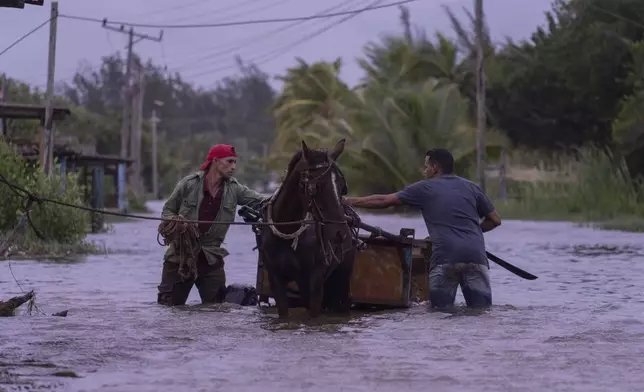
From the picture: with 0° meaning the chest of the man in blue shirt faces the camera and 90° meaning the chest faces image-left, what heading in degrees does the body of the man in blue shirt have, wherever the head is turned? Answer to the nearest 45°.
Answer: approximately 180°

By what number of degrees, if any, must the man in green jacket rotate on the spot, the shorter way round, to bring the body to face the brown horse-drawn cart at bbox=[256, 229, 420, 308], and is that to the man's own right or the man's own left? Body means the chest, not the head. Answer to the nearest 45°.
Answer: approximately 45° to the man's own left

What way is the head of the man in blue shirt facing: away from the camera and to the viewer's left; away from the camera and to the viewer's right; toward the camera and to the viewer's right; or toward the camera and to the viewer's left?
away from the camera and to the viewer's left

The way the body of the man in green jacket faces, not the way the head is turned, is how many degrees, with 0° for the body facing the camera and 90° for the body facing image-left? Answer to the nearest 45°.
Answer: approximately 315°

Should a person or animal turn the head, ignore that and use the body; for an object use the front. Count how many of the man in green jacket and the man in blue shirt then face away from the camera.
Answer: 1

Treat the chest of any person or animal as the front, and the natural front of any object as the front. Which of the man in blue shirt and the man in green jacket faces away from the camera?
the man in blue shirt

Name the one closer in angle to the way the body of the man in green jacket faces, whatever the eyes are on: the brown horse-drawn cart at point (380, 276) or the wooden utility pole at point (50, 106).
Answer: the brown horse-drawn cart

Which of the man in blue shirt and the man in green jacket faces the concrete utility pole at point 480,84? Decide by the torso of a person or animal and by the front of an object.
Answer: the man in blue shirt

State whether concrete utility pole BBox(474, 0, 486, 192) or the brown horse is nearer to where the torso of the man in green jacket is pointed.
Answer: the brown horse
